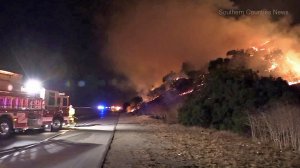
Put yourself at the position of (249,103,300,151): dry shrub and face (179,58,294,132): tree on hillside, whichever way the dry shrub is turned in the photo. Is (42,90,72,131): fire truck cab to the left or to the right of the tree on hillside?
left

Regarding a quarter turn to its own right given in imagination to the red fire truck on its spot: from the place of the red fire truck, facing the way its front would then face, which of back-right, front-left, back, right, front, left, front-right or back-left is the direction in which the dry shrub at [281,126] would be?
front

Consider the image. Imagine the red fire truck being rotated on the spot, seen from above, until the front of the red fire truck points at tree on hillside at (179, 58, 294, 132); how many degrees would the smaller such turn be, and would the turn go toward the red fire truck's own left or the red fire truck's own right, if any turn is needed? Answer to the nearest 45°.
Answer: approximately 45° to the red fire truck's own right

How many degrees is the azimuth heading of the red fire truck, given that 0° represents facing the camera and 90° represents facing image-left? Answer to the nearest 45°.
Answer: approximately 225°
